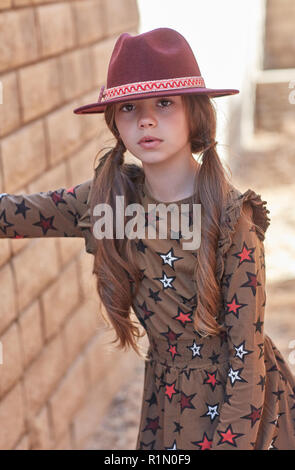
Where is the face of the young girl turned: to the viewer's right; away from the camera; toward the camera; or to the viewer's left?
toward the camera

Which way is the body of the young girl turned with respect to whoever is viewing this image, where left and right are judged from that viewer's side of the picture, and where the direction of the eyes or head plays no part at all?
facing the viewer and to the left of the viewer
